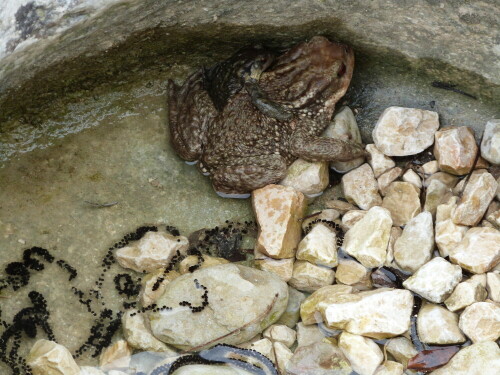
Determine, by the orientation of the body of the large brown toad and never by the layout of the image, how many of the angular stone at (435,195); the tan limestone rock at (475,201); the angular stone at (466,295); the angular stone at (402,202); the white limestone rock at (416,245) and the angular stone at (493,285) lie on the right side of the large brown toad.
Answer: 6

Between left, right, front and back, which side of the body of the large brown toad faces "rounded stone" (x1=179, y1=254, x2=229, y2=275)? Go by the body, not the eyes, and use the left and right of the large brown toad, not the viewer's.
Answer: back

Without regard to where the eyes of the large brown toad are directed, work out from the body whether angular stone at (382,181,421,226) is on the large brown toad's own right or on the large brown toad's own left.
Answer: on the large brown toad's own right

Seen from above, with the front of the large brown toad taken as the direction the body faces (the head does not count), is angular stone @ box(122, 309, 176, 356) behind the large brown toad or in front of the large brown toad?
behind

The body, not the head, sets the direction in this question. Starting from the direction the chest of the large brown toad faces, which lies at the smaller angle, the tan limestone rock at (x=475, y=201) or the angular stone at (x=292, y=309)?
the tan limestone rock

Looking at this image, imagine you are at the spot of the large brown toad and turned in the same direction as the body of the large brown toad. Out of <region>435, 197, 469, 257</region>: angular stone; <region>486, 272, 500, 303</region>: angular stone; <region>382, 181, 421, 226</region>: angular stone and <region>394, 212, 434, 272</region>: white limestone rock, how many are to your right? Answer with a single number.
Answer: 4

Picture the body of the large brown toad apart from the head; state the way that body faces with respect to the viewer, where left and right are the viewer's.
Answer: facing away from the viewer and to the right of the viewer

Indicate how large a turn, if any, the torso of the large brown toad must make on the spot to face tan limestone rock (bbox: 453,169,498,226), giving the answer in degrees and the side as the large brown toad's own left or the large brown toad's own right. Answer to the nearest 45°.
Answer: approximately 90° to the large brown toad's own right

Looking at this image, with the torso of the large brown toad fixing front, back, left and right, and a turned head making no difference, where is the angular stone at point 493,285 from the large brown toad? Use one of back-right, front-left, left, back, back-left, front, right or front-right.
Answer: right

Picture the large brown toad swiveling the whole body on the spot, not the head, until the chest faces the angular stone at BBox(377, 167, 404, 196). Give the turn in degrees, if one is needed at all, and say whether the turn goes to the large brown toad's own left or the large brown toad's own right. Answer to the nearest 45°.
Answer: approximately 90° to the large brown toad's own right

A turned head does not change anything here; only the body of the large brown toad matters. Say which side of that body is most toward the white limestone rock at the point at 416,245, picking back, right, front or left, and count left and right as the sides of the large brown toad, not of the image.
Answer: right

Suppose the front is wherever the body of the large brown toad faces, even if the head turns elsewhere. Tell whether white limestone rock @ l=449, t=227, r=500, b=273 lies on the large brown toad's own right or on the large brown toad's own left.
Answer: on the large brown toad's own right

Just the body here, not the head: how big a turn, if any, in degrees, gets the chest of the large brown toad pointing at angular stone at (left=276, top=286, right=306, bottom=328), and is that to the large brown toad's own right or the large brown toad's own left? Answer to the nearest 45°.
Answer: approximately 135° to the large brown toad's own right
